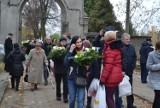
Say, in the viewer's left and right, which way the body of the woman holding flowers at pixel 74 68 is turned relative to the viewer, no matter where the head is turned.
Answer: facing the viewer and to the right of the viewer

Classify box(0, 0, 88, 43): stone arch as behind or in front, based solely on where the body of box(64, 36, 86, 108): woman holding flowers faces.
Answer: behind
